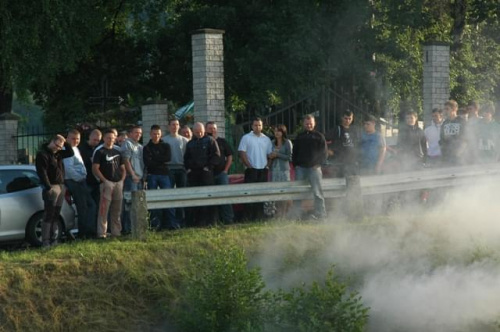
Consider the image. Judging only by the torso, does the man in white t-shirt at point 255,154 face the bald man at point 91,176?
no

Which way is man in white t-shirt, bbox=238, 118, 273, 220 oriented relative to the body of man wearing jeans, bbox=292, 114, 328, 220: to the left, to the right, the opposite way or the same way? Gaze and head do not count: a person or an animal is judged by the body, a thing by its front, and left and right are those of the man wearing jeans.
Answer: the same way

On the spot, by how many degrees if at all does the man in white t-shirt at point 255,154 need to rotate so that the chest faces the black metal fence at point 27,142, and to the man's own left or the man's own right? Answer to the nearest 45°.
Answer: approximately 135° to the man's own right

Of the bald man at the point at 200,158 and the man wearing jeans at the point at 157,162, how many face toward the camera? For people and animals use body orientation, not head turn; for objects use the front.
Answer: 2

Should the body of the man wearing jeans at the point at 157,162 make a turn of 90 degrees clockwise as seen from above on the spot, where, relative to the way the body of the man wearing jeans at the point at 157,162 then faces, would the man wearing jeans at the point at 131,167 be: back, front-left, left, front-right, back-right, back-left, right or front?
front

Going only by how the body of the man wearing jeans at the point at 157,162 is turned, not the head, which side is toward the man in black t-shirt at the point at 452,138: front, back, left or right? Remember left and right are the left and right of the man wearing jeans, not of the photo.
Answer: left

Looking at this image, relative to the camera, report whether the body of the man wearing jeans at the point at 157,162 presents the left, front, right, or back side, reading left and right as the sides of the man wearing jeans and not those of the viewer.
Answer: front

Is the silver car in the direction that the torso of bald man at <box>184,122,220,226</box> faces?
no

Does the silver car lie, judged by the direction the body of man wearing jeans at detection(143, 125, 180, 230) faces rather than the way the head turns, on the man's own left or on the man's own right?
on the man's own right

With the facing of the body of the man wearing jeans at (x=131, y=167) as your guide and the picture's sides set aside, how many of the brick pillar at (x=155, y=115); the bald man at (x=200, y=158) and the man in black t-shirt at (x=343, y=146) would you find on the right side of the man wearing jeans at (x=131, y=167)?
0

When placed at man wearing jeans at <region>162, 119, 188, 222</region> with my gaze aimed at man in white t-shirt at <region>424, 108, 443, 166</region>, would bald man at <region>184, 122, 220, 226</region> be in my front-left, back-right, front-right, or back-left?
front-right

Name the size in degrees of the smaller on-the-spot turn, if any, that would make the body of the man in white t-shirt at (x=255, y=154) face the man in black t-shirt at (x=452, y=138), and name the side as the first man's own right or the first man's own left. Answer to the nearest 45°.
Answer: approximately 90° to the first man's own left

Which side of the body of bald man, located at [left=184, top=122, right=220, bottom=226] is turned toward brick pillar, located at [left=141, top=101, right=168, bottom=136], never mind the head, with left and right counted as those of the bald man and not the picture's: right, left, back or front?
back

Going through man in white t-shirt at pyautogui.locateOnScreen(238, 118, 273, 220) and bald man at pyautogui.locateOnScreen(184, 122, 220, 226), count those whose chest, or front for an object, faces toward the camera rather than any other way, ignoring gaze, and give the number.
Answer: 2

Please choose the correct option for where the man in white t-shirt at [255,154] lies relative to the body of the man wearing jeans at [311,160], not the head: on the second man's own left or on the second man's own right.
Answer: on the second man's own right

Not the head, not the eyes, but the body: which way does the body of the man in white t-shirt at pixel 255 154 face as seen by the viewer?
toward the camera

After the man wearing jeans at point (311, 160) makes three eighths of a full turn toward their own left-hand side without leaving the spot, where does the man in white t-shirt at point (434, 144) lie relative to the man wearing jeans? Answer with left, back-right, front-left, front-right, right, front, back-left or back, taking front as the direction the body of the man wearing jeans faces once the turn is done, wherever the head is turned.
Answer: front

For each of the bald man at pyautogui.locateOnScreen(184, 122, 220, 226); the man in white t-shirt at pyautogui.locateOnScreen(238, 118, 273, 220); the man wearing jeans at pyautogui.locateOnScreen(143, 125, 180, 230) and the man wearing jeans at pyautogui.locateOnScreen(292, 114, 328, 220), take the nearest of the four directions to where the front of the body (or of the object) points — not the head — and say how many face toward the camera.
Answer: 4

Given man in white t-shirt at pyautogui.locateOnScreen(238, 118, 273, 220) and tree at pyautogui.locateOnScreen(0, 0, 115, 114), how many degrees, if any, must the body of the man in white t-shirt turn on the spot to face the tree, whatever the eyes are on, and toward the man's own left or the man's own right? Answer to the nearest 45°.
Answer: approximately 135° to the man's own right
